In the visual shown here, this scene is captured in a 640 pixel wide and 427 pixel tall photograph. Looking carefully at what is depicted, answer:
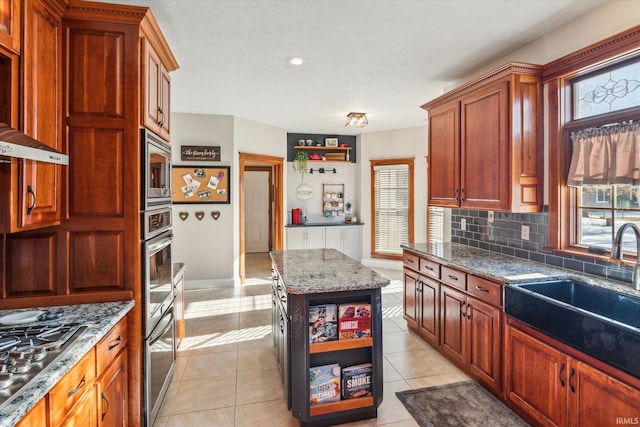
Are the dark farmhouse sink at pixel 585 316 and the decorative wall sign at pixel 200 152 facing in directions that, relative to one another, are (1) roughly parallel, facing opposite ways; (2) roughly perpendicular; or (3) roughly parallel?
roughly perpendicular

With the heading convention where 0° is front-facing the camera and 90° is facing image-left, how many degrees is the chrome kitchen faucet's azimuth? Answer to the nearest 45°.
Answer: approximately 45°

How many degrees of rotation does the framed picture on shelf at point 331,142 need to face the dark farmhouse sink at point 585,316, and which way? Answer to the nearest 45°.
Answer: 0° — it already faces it

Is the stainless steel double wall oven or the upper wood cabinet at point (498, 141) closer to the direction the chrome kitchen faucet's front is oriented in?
the stainless steel double wall oven

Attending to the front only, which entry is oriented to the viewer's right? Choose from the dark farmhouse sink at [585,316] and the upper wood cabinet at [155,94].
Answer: the upper wood cabinet

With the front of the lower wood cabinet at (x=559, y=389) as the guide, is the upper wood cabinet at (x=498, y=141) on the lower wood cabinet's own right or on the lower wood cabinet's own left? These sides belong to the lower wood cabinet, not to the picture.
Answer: on the lower wood cabinet's own right

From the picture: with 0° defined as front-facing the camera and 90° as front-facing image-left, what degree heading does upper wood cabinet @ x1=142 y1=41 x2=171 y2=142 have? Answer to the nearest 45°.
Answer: approximately 270°
